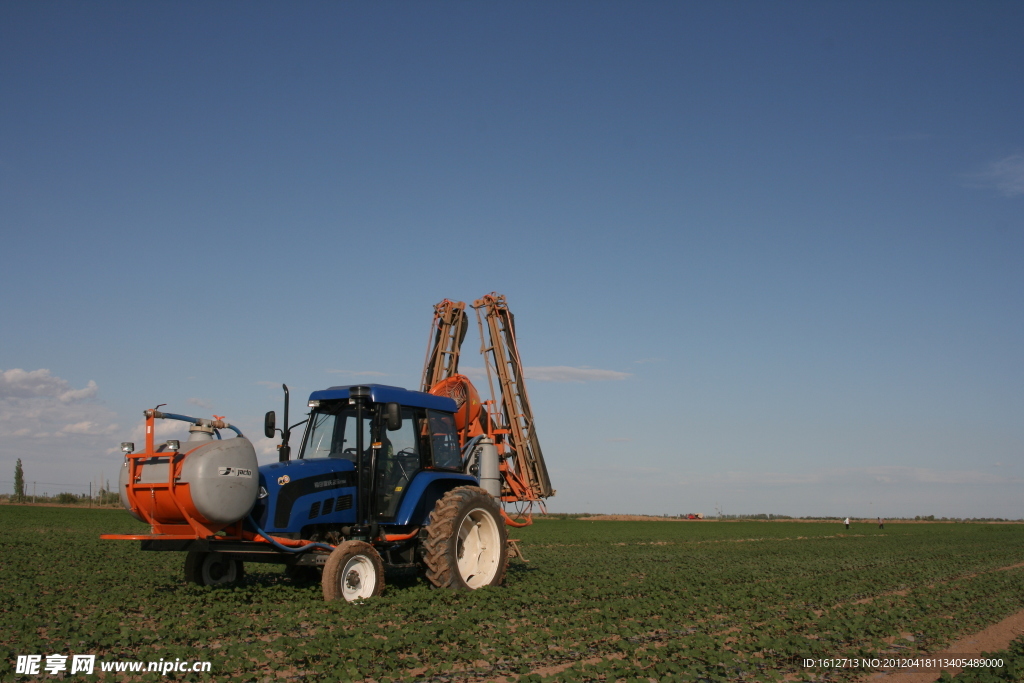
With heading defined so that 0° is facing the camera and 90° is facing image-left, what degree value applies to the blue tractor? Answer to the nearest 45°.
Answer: approximately 45°
